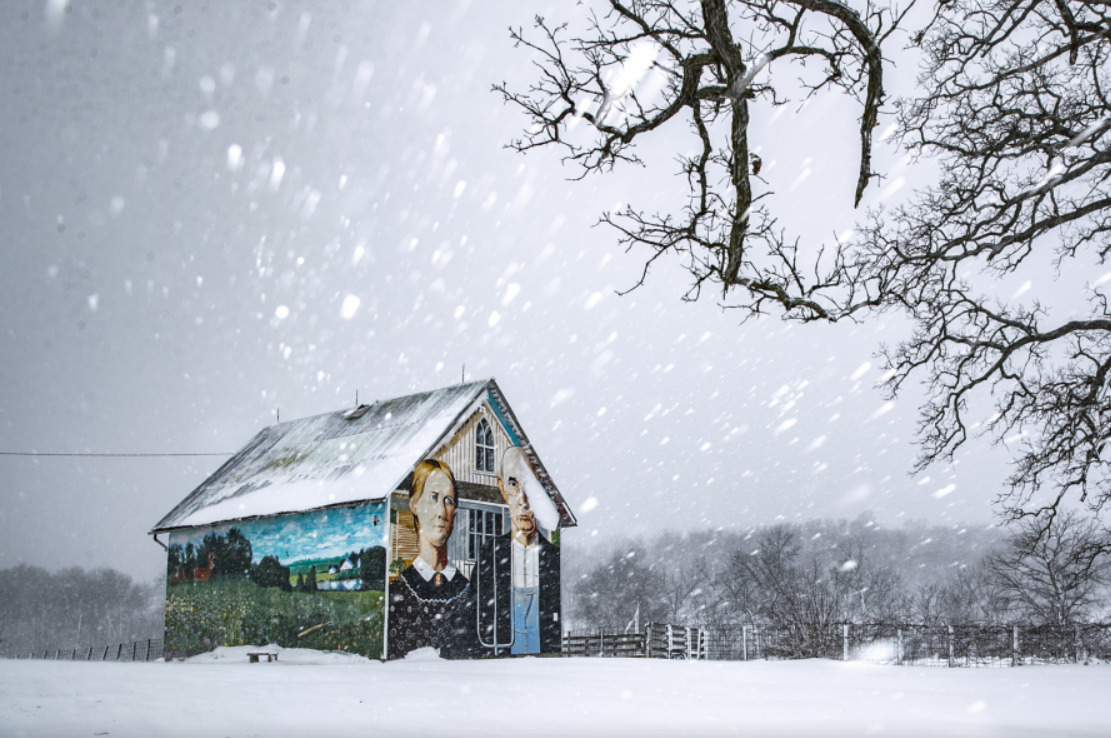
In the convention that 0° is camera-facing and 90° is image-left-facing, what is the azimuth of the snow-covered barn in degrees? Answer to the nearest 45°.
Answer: approximately 315°

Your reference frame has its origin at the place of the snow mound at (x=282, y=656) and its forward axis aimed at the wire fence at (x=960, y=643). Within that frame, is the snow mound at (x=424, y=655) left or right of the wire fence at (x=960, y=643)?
right

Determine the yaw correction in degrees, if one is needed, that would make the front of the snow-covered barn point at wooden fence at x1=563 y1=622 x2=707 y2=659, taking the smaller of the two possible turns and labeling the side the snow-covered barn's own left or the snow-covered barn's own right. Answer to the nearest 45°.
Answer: approximately 90° to the snow-covered barn's own left

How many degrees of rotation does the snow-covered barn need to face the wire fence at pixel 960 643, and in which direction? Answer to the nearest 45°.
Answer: approximately 45° to its left
